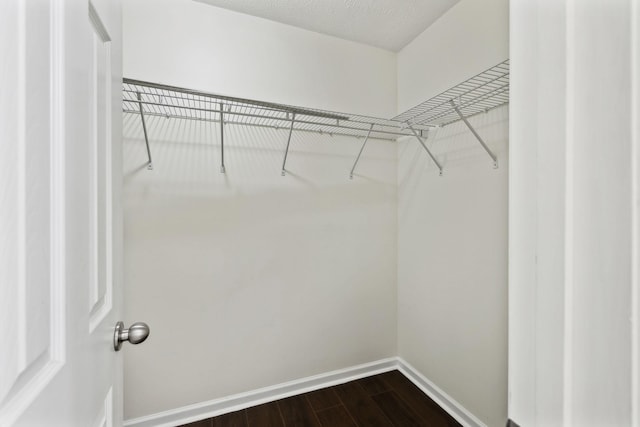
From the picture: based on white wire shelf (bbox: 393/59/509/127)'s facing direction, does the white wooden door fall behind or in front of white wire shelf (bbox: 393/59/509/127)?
in front

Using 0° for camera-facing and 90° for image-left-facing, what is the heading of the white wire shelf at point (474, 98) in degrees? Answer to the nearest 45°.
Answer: approximately 45°
